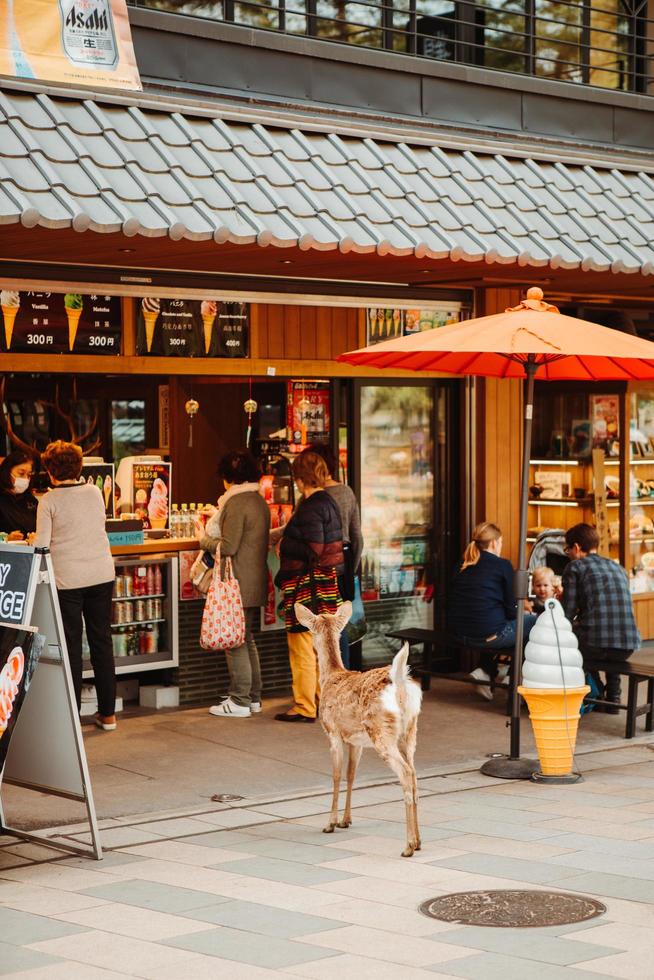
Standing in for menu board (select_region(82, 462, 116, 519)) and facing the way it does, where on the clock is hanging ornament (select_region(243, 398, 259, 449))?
The hanging ornament is roughly at 8 o'clock from the menu board.

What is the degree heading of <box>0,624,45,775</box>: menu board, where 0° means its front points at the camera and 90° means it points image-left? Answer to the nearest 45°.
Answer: approximately 45°

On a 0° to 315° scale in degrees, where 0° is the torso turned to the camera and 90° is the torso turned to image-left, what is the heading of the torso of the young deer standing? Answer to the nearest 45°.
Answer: approximately 135°

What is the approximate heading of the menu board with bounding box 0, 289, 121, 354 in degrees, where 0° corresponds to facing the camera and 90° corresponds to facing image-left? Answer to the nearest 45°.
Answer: approximately 0°

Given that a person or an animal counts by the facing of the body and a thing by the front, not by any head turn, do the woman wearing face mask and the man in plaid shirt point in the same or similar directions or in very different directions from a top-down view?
very different directions

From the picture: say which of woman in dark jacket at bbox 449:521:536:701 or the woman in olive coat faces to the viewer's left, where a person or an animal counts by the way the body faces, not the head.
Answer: the woman in olive coat

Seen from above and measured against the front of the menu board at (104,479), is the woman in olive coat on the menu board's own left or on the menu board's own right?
on the menu board's own left

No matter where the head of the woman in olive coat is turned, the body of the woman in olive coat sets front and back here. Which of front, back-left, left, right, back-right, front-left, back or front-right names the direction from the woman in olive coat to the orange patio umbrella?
back-left

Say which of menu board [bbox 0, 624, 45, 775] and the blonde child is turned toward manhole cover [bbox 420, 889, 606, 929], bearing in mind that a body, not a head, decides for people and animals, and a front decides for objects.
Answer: the blonde child

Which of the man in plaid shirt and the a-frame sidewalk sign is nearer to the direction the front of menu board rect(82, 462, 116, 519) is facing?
the a-frame sidewalk sign

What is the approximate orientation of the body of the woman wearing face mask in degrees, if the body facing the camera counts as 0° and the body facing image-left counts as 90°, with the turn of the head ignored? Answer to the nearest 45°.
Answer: approximately 315°

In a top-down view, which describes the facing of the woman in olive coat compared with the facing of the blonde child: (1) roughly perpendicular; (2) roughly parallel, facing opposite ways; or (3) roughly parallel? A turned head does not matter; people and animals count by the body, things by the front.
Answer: roughly perpendicular

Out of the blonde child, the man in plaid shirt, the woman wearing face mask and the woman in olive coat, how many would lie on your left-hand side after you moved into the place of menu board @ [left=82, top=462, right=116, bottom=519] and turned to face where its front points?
3
